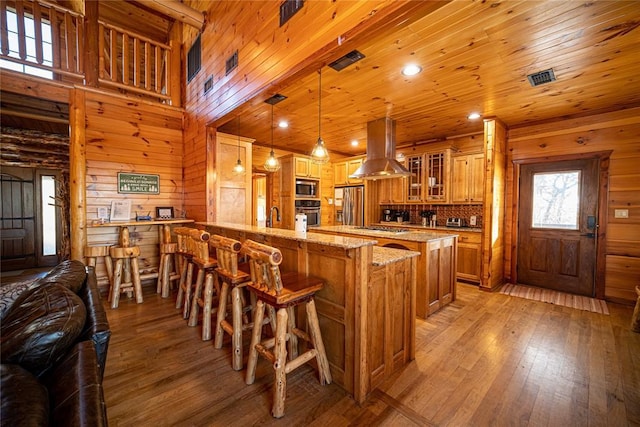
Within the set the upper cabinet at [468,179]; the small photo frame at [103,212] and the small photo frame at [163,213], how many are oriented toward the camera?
3

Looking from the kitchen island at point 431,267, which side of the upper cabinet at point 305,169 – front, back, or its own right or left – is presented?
front

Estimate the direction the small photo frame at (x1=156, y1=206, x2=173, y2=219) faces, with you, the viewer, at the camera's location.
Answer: facing the viewer

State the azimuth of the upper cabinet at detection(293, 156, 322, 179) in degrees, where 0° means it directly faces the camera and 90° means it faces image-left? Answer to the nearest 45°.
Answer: approximately 315°

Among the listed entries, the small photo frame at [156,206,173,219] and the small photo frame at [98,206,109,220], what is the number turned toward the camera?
2

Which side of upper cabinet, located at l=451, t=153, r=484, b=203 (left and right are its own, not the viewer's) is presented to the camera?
front

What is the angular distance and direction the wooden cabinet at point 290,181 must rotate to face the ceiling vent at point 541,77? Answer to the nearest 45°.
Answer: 0° — it already faces it

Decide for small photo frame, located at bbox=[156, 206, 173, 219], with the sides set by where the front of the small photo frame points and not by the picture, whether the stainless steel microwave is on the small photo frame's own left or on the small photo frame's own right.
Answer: on the small photo frame's own left

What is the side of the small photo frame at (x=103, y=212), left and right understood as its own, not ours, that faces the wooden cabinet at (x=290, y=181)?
left

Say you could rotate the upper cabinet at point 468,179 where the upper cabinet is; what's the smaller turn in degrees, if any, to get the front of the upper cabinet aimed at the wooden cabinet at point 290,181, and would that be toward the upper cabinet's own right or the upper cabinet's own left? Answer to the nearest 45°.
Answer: approximately 90° to the upper cabinet's own right

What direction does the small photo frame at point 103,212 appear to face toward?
toward the camera

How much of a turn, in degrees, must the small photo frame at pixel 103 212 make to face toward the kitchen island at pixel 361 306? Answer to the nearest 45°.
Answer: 0° — it already faces it
